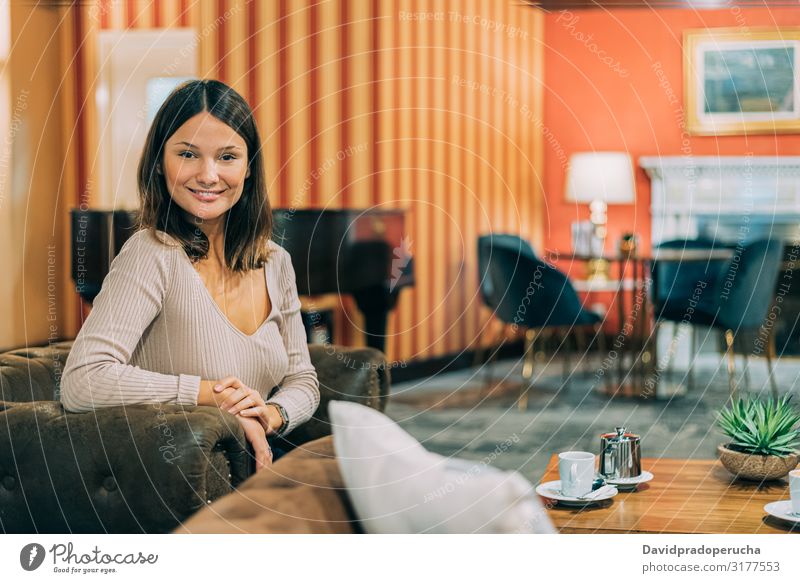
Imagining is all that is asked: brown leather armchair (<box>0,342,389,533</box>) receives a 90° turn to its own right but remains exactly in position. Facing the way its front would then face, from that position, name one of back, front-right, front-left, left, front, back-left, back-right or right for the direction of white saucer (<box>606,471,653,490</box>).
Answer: back-left

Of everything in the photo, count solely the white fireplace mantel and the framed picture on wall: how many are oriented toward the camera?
2

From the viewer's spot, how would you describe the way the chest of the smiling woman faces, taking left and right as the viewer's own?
facing the viewer and to the right of the viewer

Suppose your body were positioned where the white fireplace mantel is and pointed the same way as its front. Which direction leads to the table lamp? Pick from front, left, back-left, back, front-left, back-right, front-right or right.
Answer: front-right

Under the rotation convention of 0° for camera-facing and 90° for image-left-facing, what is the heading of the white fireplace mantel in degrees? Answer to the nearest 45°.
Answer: approximately 0°

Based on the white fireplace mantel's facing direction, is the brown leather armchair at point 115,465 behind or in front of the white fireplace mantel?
in front

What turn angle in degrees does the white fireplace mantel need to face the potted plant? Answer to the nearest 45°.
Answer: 0° — it already faces it

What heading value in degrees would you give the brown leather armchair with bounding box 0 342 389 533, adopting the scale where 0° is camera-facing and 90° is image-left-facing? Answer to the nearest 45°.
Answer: approximately 315°

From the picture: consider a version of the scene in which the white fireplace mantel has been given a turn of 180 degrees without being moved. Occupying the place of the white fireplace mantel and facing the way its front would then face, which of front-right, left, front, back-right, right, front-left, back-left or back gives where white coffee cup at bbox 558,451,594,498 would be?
back

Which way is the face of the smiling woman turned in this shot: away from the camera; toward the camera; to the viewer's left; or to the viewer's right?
toward the camera

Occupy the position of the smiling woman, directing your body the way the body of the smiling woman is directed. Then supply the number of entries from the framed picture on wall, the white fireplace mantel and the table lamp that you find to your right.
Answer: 0

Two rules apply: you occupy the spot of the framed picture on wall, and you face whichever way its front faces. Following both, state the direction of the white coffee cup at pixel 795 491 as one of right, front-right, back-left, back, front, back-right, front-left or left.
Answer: front

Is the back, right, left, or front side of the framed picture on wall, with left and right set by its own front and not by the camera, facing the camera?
front

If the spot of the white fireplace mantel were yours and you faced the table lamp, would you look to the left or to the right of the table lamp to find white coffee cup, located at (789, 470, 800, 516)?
left

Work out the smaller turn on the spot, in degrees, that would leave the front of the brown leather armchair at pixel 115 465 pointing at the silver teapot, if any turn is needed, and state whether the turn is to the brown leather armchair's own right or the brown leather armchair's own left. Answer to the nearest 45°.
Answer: approximately 45° to the brown leather armchair's own left

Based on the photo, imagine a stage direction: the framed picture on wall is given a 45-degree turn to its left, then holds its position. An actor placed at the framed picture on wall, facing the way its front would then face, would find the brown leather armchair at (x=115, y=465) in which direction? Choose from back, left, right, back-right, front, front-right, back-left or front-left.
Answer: front-right

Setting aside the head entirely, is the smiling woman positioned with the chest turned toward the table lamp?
no
